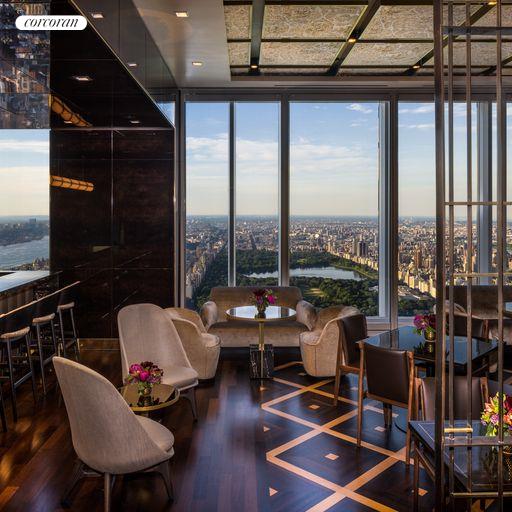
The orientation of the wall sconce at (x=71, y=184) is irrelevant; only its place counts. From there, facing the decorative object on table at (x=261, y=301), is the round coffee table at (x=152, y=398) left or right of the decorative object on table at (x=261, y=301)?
right

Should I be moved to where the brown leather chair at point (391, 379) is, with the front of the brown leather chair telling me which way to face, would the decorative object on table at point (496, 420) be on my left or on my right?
on my right

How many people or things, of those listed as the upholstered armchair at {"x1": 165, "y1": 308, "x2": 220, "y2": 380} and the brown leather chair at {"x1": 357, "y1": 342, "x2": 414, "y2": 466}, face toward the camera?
0

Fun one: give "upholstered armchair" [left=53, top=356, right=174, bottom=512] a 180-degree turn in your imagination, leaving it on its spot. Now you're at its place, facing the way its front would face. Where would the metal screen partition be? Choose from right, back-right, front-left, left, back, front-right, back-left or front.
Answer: left

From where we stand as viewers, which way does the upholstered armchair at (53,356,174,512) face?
facing away from the viewer and to the right of the viewer

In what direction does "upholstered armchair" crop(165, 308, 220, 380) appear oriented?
to the viewer's right

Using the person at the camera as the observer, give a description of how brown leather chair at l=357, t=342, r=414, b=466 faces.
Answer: facing away from the viewer and to the right of the viewer

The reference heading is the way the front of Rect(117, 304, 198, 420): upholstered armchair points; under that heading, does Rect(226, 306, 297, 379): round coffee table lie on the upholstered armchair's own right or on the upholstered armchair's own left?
on the upholstered armchair's own left

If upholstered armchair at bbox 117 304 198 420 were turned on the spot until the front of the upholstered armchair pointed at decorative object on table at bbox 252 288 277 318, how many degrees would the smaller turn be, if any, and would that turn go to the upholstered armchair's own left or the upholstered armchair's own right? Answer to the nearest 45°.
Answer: approximately 90° to the upholstered armchair's own left

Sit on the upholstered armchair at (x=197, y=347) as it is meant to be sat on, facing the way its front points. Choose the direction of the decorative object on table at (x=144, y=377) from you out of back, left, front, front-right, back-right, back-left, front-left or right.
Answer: right

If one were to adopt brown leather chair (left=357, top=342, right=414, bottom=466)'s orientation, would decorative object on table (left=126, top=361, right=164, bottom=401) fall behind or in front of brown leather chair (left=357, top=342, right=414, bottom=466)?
behind

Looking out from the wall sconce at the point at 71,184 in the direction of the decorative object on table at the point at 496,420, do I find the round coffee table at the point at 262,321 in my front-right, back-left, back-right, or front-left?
front-left

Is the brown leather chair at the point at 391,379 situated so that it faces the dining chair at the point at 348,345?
no

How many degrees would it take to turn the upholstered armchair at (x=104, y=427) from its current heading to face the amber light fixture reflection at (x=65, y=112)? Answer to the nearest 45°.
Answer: approximately 45° to its left

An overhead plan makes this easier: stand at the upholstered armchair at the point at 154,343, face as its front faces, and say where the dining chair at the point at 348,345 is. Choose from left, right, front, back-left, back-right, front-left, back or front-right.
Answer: front-left

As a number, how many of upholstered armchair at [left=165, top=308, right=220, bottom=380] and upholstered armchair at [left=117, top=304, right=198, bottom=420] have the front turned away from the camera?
0

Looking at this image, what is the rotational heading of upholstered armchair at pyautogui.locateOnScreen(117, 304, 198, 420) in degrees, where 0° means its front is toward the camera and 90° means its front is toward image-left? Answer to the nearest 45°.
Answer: approximately 315°

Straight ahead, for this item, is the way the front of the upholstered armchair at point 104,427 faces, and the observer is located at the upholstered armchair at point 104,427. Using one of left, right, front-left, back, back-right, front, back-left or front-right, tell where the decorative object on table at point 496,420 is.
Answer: right
